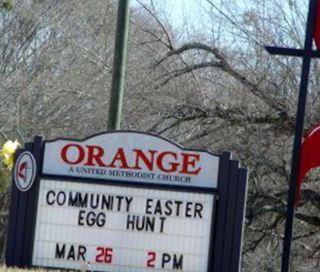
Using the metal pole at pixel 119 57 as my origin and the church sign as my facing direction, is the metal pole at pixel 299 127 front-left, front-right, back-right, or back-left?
front-left

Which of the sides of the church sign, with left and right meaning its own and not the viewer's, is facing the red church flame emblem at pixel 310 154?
left

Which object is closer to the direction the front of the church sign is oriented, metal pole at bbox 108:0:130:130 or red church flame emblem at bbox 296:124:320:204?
the red church flame emblem

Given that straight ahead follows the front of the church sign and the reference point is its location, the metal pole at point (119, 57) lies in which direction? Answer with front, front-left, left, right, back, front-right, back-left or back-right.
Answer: back

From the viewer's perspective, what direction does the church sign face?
toward the camera

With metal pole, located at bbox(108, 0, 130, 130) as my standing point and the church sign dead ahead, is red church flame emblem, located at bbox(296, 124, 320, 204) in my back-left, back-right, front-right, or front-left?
front-left

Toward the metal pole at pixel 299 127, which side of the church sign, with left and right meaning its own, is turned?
left
